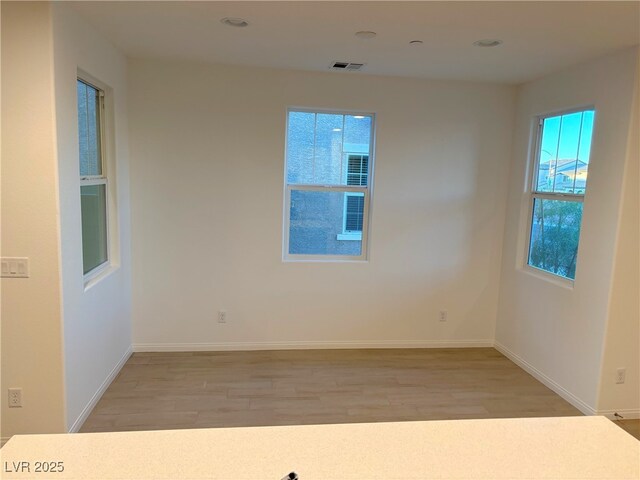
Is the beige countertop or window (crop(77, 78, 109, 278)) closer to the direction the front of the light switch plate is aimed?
the beige countertop

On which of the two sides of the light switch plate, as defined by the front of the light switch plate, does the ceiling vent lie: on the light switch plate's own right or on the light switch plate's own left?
on the light switch plate's own left

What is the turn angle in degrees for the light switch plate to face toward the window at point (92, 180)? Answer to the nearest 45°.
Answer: approximately 135° to its left

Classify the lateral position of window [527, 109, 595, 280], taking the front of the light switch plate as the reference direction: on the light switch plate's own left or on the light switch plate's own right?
on the light switch plate's own left

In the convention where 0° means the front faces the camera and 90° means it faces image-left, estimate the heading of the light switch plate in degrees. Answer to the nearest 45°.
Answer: approximately 0°

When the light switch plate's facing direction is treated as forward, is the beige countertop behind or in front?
in front

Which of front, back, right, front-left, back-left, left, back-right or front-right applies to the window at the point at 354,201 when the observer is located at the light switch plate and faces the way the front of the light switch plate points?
left
